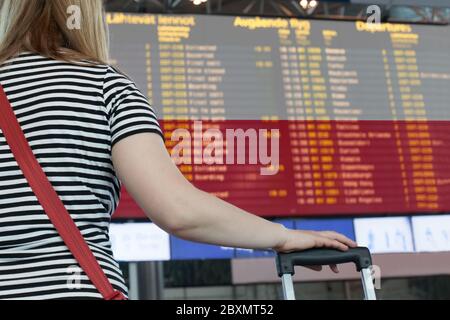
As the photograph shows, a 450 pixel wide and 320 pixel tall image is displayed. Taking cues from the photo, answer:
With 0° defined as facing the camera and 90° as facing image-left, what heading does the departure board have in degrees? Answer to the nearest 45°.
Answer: approximately 0°

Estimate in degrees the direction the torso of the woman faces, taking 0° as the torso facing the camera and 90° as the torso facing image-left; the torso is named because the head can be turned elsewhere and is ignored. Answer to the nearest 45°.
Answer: approximately 180°

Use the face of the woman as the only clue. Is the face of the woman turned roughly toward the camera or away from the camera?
away from the camera
